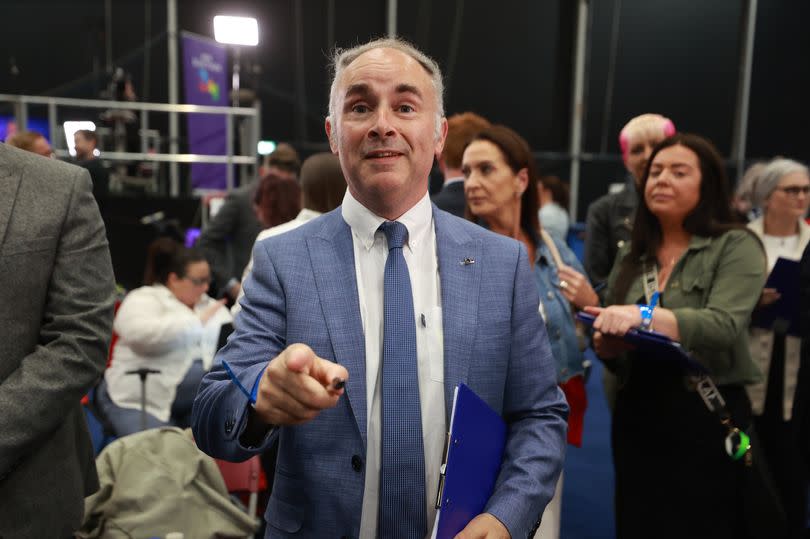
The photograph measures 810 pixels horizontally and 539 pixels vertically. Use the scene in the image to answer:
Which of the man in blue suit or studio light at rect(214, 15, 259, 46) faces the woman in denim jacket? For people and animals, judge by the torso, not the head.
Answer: the studio light

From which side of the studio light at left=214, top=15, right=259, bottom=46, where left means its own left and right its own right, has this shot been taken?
front

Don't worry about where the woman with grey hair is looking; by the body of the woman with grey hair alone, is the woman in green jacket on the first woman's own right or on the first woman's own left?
on the first woman's own right

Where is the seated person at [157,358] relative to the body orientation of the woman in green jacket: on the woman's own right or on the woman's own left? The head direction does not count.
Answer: on the woman's own right

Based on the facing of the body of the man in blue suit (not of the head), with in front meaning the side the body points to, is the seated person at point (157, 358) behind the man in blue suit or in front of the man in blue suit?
behind

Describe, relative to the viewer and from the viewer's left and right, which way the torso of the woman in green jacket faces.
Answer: facing the viewer and to the left of the viewer

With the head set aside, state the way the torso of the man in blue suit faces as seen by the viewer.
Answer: toward the camera

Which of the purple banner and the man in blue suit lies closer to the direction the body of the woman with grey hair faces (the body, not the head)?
the man in blue suit

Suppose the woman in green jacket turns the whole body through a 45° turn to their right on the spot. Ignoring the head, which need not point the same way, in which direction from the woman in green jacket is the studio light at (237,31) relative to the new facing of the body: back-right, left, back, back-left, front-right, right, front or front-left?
front-right

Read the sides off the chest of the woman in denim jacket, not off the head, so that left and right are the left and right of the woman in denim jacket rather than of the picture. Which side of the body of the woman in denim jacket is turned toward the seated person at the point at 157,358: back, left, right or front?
right

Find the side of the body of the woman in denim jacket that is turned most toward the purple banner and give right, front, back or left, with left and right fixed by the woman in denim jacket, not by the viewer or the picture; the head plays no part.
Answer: right
